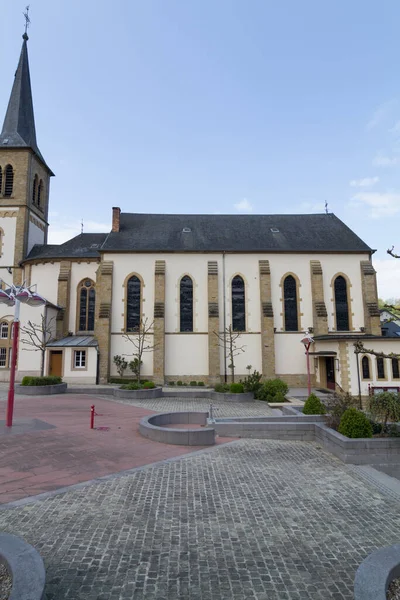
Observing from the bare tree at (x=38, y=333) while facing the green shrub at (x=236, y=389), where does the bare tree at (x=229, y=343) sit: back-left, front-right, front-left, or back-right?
front-left

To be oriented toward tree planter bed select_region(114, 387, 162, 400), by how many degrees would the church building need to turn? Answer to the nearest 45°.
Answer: approximately 90° to its right

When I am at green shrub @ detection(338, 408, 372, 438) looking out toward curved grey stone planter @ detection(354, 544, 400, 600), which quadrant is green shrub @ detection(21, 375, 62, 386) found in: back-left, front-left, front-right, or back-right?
back-right

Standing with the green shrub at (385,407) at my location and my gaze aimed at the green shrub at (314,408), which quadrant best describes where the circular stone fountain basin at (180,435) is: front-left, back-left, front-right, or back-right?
front-left

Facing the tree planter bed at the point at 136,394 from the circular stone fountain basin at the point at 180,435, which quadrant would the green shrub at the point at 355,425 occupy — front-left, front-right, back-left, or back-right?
back-right
